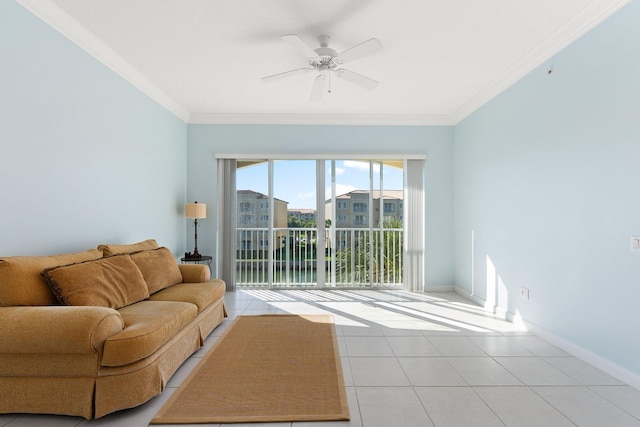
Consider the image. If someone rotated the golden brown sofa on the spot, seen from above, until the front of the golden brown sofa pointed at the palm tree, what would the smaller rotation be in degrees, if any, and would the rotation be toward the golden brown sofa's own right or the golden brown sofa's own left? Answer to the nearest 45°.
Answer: approximately 90° to the golden brown sofa's own left

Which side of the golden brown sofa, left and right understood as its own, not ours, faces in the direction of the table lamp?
left

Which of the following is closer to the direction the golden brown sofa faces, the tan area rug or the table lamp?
the tan area rug

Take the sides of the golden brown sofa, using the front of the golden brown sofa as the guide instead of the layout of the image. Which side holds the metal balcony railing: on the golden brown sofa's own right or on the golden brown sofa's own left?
on the golden brown sofa's own left

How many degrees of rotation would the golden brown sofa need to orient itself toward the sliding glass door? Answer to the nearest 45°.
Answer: approximately 90° to its left

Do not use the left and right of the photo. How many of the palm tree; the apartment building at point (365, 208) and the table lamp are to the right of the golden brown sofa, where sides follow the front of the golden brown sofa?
0

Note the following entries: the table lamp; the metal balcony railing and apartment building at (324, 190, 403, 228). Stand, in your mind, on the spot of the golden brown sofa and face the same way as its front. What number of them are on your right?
0

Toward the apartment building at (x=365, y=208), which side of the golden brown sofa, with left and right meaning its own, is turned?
left
